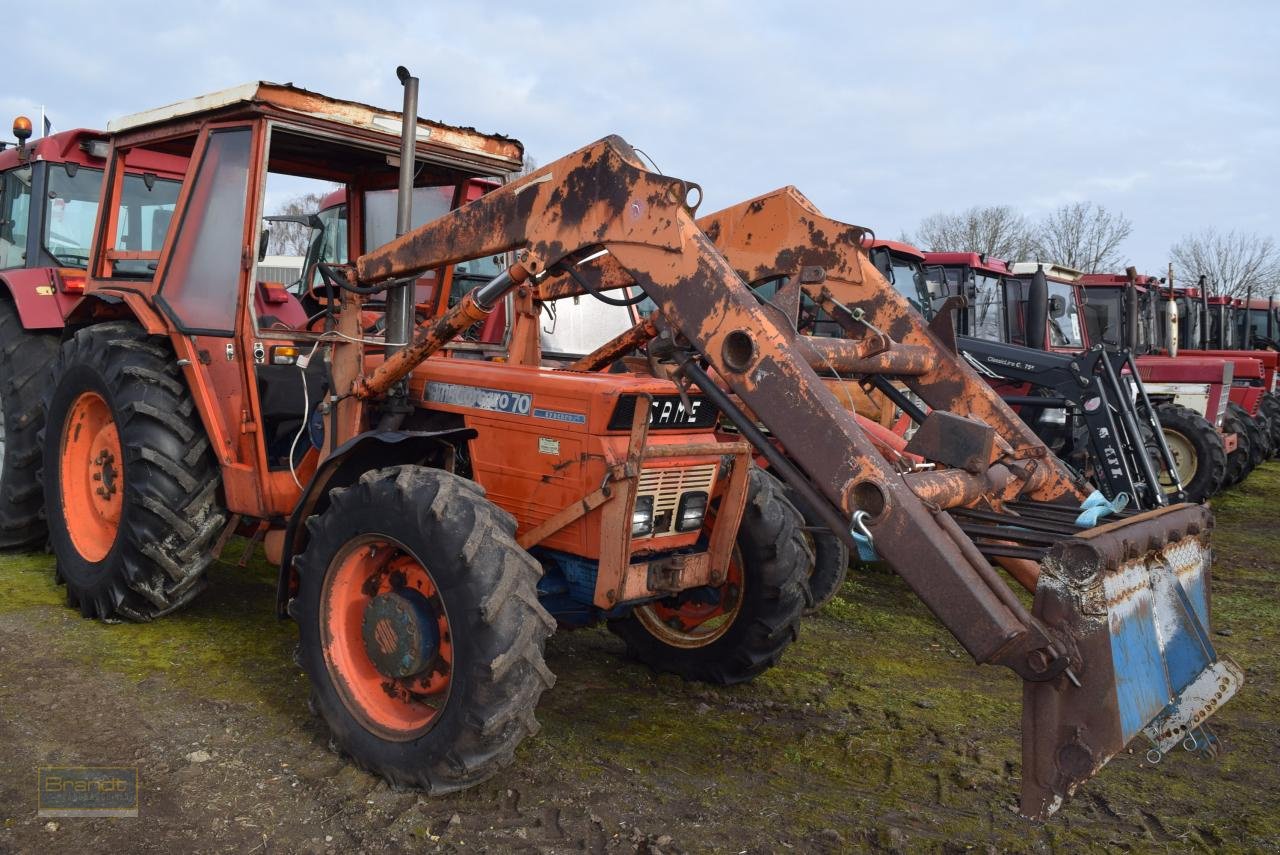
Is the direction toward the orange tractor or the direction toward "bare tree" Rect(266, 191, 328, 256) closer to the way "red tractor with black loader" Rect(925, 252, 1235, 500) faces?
the orange tractor

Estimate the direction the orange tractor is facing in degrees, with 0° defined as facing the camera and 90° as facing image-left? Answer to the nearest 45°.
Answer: approximately 315°

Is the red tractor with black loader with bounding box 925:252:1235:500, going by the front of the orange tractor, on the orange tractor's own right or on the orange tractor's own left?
on the orange tractor's own left

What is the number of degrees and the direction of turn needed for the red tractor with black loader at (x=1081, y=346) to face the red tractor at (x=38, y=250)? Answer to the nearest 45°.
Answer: approximately 90° to its right

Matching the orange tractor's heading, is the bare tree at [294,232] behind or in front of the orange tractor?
behind

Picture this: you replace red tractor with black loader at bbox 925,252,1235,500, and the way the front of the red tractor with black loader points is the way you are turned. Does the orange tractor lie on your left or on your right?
on your right

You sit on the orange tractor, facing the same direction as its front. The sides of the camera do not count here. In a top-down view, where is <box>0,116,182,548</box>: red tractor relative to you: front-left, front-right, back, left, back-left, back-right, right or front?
back
